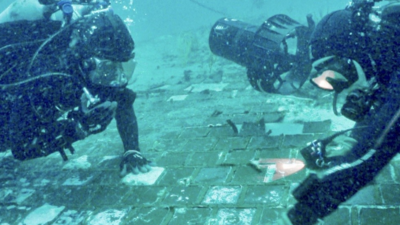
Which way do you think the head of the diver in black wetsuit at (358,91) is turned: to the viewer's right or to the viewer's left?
to the viewer's left

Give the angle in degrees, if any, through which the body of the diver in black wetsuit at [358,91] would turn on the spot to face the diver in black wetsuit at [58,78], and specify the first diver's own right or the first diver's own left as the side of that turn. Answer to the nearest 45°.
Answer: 0° — they already face them

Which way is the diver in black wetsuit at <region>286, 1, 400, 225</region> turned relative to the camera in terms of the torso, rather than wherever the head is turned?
to the viewer's left

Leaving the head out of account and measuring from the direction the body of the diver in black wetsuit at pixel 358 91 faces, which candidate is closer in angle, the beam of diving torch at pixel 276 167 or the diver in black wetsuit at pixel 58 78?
the diver in black wetsuit
